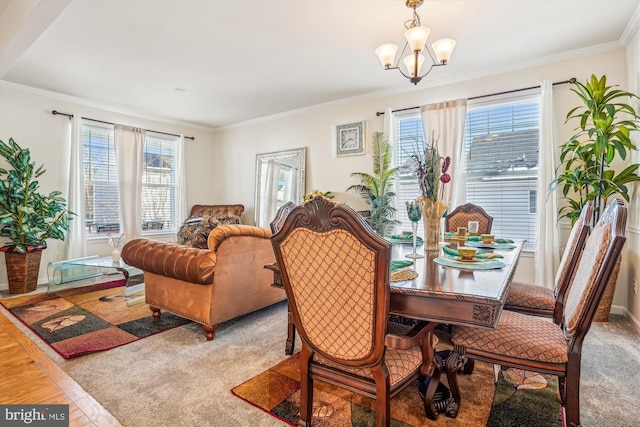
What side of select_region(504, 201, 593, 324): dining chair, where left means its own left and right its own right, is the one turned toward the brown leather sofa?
front

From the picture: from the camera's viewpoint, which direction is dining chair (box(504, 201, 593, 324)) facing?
to the viewer's left

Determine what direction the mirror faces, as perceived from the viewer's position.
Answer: facing the viewer and to the left of the viewer

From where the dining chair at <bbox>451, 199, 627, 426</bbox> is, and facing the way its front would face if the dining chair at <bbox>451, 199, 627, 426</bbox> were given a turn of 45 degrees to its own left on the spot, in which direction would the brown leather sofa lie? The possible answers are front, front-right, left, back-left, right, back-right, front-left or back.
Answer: front-right

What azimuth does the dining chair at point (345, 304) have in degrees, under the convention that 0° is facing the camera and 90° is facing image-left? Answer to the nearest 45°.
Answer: approximately 225°

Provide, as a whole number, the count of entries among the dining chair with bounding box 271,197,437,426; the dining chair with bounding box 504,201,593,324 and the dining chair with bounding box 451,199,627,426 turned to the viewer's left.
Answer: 2

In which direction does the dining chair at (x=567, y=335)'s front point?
to the viewer's left

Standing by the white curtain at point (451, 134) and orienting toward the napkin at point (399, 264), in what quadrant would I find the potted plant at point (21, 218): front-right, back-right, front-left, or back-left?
front-right

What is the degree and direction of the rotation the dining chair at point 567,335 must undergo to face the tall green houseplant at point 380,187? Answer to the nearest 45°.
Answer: approximately 45° to its right

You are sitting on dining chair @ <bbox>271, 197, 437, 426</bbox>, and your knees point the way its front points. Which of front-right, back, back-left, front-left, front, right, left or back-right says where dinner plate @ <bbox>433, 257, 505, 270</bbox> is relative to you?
front

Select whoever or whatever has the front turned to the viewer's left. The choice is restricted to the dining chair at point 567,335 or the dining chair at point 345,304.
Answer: the dining chair at point 567,335

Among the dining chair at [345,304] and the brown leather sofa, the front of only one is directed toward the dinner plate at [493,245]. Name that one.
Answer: the dining chair

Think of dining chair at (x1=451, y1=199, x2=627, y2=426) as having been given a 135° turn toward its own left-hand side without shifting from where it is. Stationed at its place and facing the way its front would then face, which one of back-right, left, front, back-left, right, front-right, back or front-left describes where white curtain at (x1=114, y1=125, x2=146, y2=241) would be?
back-right

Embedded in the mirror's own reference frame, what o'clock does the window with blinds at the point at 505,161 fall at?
The window with blinds is roughly at 9 o'clock from the mirror.

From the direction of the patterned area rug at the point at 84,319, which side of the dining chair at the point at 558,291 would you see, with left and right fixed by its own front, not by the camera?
front

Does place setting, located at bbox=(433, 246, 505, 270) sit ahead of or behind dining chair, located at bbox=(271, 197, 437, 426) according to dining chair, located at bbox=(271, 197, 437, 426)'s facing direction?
ahead

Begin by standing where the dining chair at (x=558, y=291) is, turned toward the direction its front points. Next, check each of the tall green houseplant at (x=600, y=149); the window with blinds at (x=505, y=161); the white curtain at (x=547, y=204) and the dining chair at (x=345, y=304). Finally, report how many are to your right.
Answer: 3

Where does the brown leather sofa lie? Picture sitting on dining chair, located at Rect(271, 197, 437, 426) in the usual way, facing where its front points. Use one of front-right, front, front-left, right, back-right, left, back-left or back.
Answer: left

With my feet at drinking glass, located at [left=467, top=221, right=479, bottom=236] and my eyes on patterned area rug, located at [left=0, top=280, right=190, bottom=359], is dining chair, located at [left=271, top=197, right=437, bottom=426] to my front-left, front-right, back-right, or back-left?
front-left
